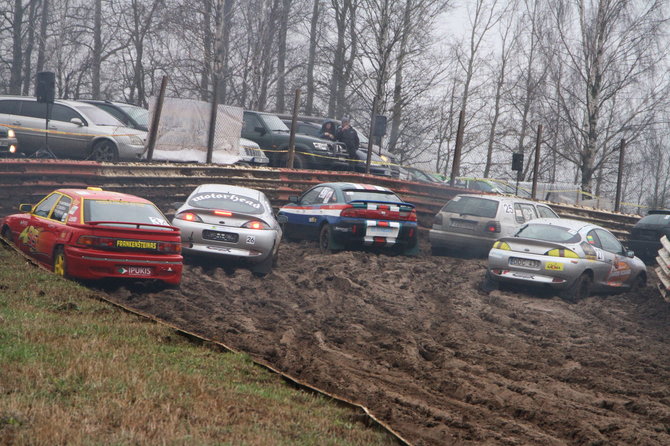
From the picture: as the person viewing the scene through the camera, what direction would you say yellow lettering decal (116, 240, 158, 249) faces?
facing the viewer

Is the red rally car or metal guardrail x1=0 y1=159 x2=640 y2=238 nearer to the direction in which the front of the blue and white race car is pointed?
the metal guardrail

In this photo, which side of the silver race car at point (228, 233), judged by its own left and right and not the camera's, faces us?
back

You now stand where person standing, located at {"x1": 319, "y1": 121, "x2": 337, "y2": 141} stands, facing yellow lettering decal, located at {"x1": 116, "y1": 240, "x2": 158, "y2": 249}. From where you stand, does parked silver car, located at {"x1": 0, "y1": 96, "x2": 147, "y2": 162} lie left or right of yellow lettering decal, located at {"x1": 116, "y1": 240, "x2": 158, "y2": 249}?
right

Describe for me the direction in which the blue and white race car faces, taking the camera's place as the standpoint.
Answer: facing away from the viewer and to the left of the viewer

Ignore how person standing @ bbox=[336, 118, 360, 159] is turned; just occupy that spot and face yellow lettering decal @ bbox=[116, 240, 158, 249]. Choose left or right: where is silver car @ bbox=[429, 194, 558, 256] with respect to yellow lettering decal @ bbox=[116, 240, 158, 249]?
left

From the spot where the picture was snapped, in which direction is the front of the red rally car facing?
facing away from the viewer and to the left of the viewer

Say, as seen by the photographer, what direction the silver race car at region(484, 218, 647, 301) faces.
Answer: facing away from the viewer and to the right of the viewer

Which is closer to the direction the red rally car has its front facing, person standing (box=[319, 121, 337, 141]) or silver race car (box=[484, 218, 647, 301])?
the person standing

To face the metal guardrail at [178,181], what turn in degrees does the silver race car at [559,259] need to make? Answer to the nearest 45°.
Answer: approximately 135° to its left

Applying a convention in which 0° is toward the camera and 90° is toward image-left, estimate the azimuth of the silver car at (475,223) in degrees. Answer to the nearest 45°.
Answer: approximately 225°

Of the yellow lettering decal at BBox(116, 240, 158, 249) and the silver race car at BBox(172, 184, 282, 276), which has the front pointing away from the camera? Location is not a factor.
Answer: the silver race car

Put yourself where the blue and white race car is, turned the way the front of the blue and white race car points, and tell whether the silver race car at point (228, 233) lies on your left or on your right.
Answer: on your left

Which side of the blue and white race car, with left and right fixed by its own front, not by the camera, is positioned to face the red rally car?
left

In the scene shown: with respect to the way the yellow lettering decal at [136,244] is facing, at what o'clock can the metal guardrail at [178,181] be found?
The metal guardrail is roughly at 6 o'clock from the yellow lettering decal.
